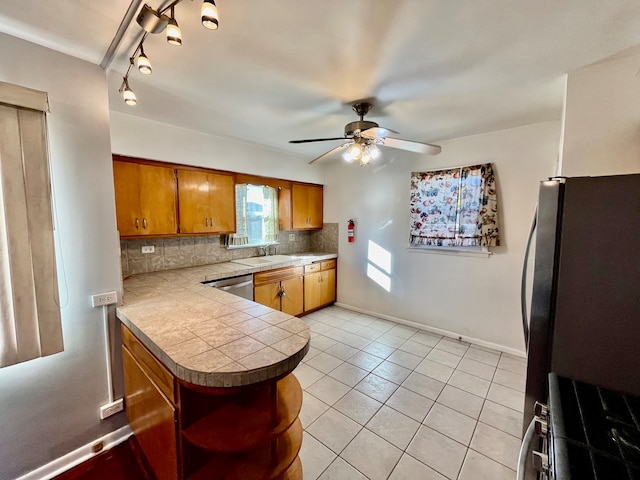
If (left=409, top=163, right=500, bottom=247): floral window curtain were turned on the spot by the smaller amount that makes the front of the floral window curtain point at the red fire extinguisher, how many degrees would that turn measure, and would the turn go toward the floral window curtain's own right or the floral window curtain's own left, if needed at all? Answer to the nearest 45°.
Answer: approximately 45° to the floral window curtain's own right

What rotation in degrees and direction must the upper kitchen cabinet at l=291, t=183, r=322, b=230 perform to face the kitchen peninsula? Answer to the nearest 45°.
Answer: approximately 45° to its right

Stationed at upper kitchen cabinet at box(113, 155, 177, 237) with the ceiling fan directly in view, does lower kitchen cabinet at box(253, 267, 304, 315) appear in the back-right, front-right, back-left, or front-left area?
front-left

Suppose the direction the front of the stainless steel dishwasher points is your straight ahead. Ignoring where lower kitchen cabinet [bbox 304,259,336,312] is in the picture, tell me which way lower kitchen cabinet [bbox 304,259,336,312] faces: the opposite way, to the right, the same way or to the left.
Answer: the same way

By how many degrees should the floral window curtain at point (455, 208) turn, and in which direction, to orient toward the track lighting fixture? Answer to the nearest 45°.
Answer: approximately 45° to its left

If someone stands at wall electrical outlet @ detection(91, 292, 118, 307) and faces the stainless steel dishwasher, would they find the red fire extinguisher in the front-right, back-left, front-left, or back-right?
front-right

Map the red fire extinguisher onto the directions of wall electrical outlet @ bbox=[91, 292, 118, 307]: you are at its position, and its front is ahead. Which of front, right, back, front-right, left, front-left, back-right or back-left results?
left

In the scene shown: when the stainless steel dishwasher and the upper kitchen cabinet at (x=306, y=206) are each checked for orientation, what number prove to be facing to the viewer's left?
0

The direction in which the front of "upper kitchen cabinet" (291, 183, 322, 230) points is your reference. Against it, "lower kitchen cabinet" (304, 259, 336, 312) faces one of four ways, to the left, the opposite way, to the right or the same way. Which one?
the same way

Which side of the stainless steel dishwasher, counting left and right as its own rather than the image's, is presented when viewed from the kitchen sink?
left

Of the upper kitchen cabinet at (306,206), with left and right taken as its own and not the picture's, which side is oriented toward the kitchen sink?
right

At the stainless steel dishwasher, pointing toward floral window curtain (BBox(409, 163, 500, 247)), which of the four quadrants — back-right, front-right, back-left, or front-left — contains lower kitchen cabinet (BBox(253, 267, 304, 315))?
front-left
